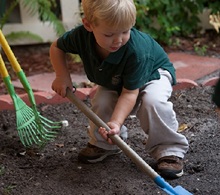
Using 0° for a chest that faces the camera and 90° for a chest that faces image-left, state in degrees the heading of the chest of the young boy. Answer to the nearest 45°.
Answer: approximately 45°

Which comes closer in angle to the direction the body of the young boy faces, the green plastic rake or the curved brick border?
the green plastic rake
